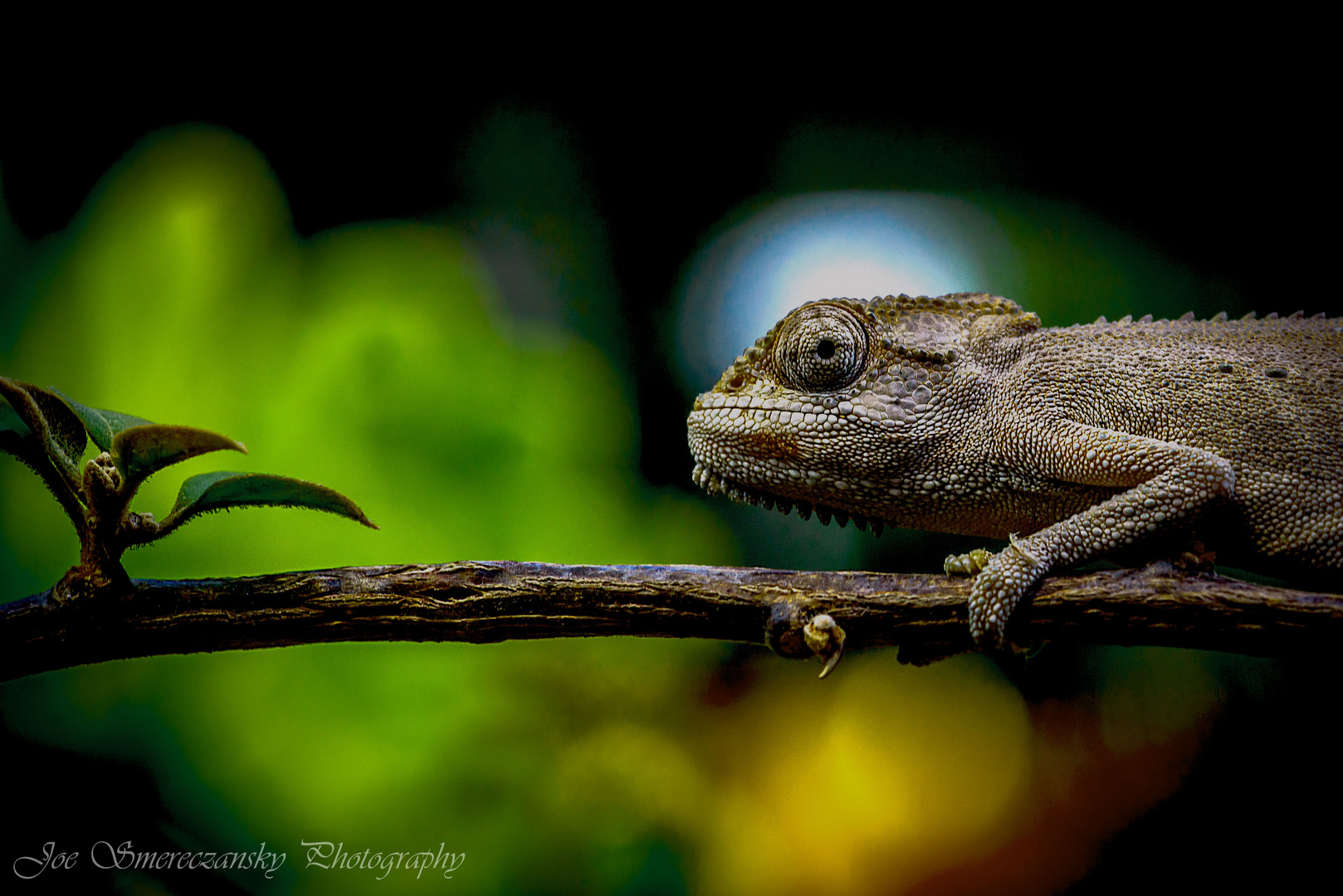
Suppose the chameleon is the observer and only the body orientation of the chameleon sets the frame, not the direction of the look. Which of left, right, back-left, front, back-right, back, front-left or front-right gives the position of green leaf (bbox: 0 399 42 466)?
front-left

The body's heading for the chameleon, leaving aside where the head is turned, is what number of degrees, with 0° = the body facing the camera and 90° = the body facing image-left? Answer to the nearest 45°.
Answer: approximately 90°

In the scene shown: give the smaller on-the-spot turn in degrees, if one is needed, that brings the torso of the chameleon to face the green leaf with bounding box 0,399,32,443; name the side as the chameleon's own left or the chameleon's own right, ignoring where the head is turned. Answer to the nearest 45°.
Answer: approximately 45° to the chameleon's own left

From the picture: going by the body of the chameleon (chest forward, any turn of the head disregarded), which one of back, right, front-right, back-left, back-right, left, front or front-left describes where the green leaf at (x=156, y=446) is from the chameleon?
front-left
